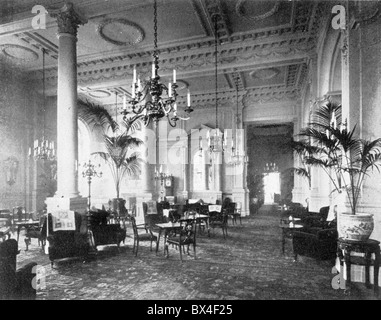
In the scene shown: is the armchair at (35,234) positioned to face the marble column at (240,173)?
no

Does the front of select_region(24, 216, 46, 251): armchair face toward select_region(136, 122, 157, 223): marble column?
no
